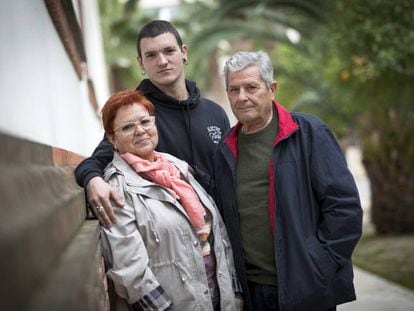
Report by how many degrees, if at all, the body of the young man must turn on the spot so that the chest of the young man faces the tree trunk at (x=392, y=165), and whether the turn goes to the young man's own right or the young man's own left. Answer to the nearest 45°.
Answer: approximately 135° to the young man's own left

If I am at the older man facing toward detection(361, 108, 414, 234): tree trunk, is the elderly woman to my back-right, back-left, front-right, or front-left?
back-left

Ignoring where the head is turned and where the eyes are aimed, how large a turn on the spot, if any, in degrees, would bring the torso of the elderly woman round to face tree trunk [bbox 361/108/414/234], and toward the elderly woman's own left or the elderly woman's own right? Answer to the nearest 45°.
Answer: approximately 90° to the elderly woman's own left

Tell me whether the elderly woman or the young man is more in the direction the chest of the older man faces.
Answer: the elderly woman

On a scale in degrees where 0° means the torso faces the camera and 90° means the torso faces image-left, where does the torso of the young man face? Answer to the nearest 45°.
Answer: approximately 0°

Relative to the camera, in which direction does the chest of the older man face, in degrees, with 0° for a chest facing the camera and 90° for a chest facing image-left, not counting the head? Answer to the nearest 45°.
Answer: approximately 45°
